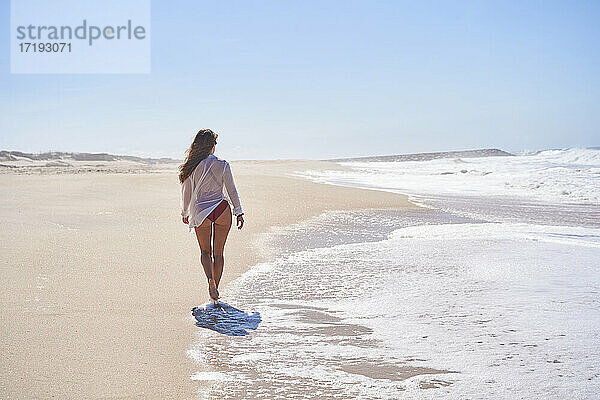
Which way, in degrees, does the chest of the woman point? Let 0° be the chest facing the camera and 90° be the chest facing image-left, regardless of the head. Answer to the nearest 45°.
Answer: approximately 180°
